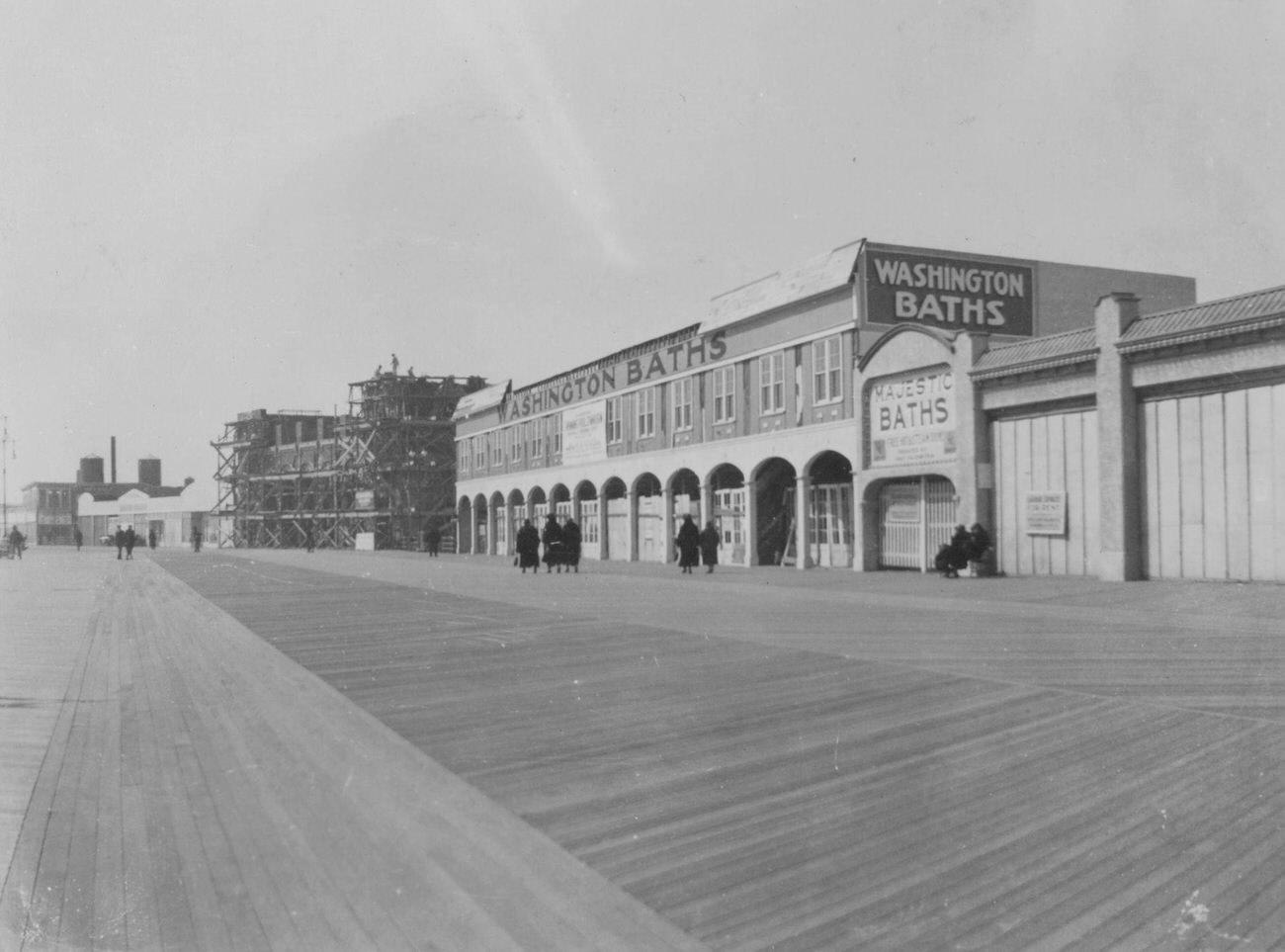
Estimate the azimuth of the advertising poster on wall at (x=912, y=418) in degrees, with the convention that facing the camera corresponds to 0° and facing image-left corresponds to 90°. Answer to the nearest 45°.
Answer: approximately 45°

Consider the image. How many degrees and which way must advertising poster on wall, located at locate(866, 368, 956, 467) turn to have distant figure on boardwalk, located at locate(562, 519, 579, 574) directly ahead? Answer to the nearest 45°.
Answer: approximately 90° to its right

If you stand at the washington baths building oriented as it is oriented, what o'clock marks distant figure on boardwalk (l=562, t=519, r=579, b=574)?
The distant figure on boardwalk is roughly at 2 o'clock from the washington baths building.

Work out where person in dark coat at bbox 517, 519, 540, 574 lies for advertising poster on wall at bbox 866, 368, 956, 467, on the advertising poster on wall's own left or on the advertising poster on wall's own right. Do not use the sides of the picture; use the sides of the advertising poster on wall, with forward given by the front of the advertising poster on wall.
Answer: on the advertising poster on wall's own right

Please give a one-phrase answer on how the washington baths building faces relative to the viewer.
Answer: facing the viewer and to the left of the viewer

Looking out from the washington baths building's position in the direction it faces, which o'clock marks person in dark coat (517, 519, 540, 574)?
The person in dark coat is roughly at 2 o'clock from the washington baths building.
